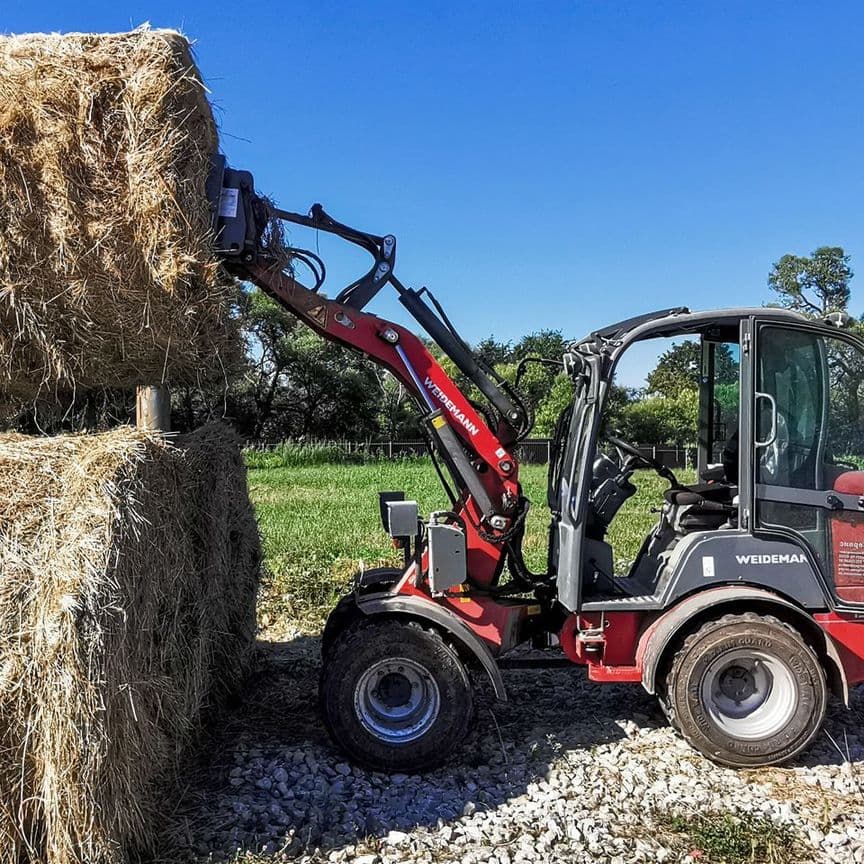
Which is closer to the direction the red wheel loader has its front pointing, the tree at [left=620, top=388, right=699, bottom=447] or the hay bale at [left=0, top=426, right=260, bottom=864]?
the hay bale

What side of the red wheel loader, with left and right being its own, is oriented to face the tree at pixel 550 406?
right

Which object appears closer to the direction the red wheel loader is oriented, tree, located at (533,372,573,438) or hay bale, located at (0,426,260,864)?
the hay bale

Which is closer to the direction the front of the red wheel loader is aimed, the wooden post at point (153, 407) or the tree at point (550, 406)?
the wooden post

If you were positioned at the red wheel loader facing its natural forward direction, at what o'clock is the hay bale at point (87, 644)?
The hay bale is roughly at 11 o'clock from the red wheel loader.

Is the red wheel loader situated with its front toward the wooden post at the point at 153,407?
yes

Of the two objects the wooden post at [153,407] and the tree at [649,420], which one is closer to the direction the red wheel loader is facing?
the wooden post

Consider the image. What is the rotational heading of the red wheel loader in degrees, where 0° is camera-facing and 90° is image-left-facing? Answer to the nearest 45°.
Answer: approximately 90°
